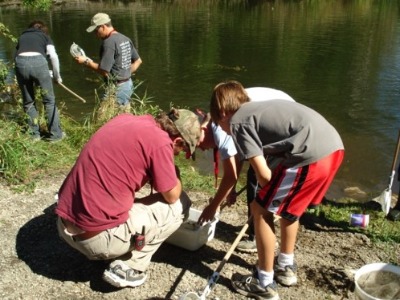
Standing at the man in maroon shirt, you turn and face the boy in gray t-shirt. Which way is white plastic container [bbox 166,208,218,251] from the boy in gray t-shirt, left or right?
left

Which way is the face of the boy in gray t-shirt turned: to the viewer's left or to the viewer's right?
to the viewer's left

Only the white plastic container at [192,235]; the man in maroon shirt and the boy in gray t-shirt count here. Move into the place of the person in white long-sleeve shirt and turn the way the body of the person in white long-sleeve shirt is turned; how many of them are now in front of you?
0

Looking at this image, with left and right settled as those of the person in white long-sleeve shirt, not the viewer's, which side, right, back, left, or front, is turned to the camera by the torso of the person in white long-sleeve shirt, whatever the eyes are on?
back

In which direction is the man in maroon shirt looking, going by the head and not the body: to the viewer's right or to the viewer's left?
to the viewer's right

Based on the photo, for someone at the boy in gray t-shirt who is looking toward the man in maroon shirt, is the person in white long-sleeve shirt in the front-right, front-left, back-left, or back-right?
front-right

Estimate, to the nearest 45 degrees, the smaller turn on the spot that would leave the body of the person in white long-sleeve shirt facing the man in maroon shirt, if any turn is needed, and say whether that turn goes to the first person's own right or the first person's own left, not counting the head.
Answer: approximately 180°
